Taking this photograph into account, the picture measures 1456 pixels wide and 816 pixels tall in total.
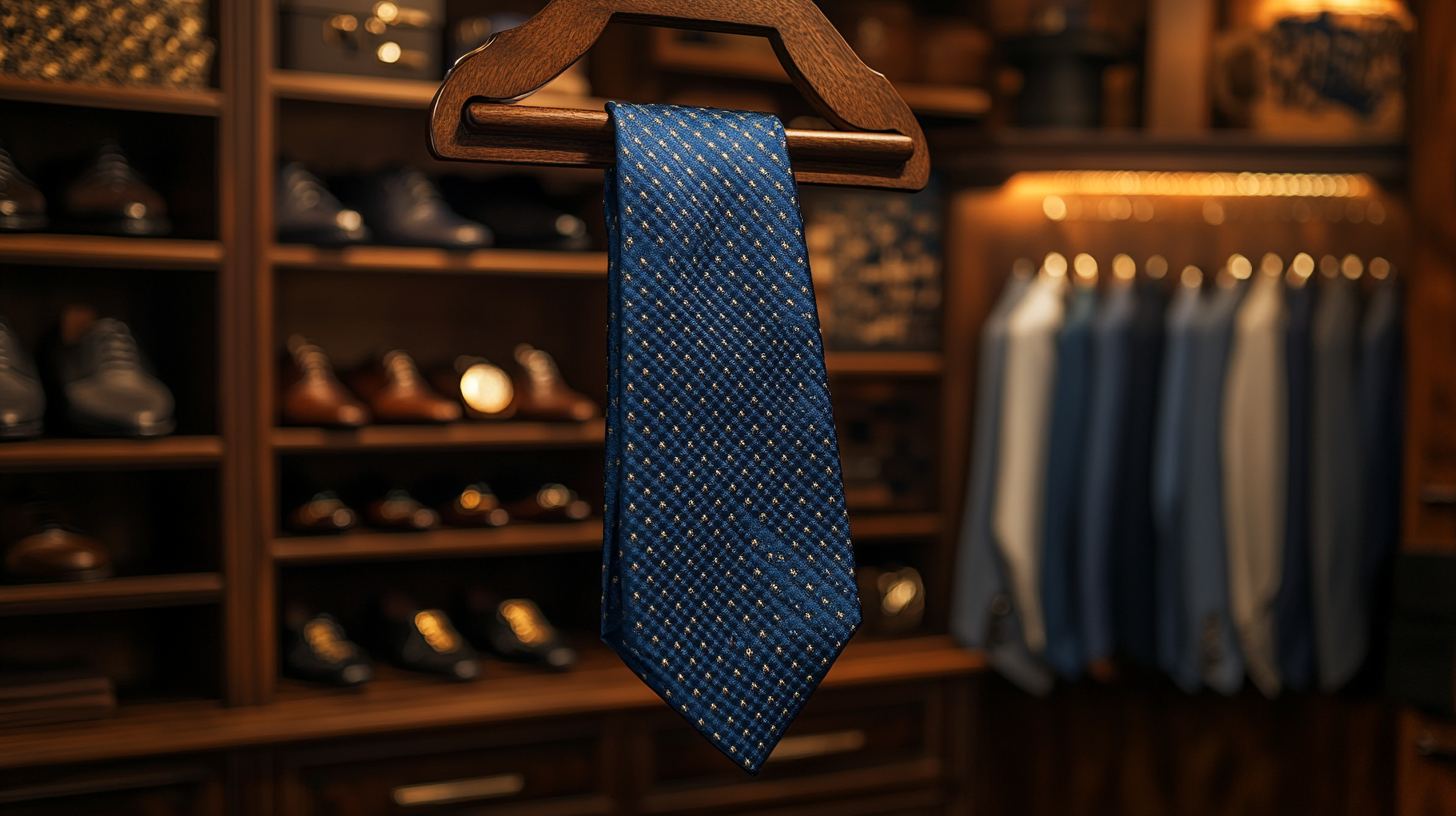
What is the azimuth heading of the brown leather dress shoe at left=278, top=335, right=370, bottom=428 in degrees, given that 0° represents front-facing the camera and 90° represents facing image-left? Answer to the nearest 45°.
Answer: approximately 315°

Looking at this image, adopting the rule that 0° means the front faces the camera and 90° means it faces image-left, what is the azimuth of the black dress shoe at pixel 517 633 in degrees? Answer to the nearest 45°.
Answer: approximately 315°

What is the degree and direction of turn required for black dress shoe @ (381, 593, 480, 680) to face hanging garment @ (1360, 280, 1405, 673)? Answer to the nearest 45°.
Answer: approximately 45° to its left

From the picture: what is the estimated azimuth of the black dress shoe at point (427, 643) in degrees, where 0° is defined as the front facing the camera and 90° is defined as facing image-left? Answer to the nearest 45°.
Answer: approximately 315°
